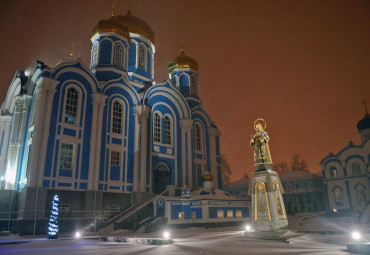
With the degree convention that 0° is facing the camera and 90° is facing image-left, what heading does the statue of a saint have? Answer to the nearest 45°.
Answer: approximately 45°

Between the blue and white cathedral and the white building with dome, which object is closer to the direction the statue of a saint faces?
the blue and white cathedral

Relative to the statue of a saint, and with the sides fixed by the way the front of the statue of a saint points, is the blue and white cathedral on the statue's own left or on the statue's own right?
on the statue's own right

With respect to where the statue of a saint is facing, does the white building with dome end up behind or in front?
behind
